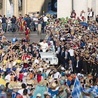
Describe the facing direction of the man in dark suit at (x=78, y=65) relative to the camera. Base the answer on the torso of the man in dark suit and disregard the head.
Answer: toward the camera

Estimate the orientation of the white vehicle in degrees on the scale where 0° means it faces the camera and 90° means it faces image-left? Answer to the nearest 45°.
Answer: approximately 315°

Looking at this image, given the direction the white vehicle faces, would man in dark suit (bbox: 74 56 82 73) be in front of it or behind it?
in front

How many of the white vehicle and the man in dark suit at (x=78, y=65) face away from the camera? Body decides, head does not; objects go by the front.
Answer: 0
